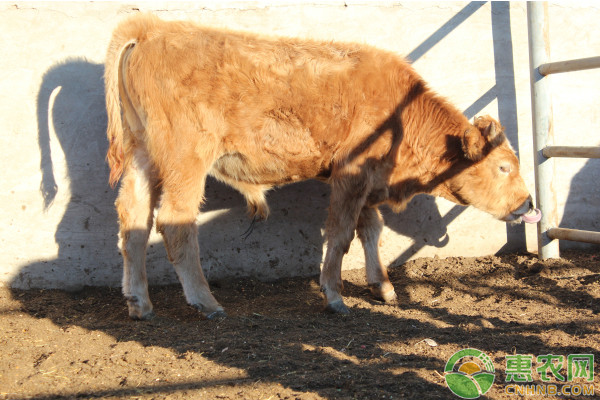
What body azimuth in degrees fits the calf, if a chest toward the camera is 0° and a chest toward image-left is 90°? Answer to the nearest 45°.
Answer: approximately 270°

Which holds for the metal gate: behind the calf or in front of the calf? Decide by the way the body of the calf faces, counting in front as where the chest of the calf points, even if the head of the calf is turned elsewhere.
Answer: in front
